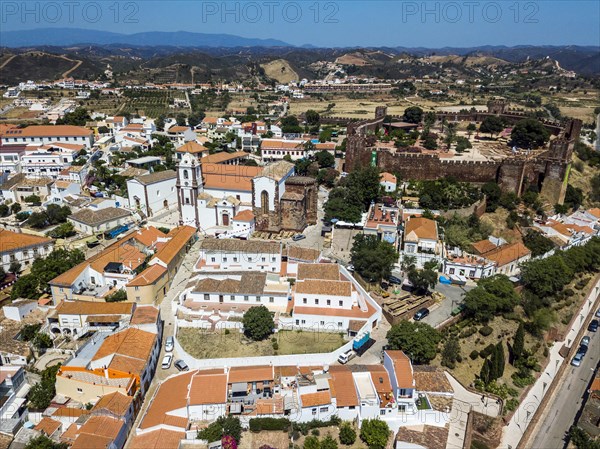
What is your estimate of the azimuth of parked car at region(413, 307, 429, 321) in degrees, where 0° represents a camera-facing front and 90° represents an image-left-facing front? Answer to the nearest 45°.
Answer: approximately 45°

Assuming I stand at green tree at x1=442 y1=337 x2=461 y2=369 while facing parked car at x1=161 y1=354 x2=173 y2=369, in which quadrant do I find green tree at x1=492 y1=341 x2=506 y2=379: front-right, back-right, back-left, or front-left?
back-left

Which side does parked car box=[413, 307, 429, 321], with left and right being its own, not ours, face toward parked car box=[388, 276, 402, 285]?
right

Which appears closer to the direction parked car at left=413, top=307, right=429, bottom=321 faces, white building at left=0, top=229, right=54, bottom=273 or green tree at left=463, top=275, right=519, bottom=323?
the white building

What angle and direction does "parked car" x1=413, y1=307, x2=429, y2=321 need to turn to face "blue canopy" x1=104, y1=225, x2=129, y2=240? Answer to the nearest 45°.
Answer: approximately 45° to its right

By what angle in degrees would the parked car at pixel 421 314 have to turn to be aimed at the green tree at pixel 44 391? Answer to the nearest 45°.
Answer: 0° — it already faces it

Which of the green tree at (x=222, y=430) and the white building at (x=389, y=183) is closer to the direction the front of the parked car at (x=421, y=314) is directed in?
the green tree

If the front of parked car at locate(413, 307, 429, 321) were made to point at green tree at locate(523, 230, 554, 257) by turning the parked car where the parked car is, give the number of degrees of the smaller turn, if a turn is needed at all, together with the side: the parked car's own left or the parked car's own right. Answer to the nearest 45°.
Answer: approximately 180°

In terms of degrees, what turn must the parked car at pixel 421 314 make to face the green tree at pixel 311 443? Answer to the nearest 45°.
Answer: approximately 45° to its left

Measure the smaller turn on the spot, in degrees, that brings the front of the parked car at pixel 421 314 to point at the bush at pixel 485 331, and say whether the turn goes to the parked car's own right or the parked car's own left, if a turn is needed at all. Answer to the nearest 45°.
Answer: approximately 135° to the parked car's own left
